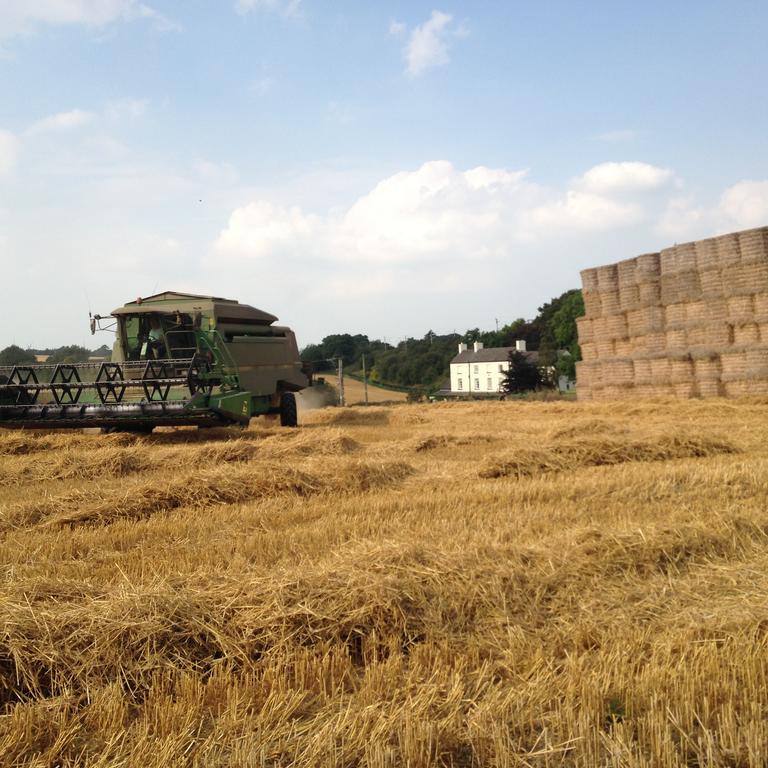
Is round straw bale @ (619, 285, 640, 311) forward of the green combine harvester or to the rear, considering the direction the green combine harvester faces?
to the rear

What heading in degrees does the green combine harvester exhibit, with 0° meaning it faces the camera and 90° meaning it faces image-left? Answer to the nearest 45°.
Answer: approximately 45°

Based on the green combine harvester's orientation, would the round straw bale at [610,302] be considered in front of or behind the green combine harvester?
behind

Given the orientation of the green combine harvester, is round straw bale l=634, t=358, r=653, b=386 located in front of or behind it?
behind

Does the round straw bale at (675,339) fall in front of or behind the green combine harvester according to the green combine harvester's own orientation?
behind
